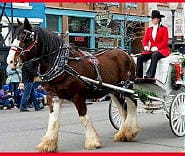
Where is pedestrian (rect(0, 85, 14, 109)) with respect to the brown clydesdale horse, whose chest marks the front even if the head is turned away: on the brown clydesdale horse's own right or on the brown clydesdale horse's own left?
on the brown clydesdale horse's own right

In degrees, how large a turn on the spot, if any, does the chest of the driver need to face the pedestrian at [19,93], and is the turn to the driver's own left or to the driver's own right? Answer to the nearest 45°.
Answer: approximately 90° to the driver's own right

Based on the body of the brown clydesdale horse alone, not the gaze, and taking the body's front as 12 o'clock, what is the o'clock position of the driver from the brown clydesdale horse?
The driver is roughly at 6 o'clock from the brown clydesdale horse.

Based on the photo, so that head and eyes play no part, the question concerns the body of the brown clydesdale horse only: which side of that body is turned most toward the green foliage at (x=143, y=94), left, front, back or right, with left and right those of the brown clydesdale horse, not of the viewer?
back

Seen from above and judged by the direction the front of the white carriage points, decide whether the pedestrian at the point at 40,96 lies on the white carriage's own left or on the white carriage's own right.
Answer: on the white carriage's own right

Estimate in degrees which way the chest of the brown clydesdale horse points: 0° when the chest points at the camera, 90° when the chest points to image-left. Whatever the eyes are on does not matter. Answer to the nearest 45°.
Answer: approximately 45°

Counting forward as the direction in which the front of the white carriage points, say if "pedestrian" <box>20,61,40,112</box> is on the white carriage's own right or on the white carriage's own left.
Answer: on the white carriage's own right
